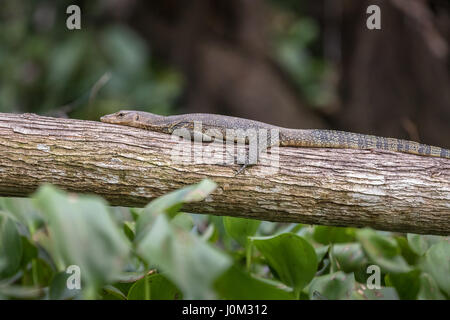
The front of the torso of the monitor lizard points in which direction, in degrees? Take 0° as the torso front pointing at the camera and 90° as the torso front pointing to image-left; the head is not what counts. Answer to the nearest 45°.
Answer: approximately 90°
